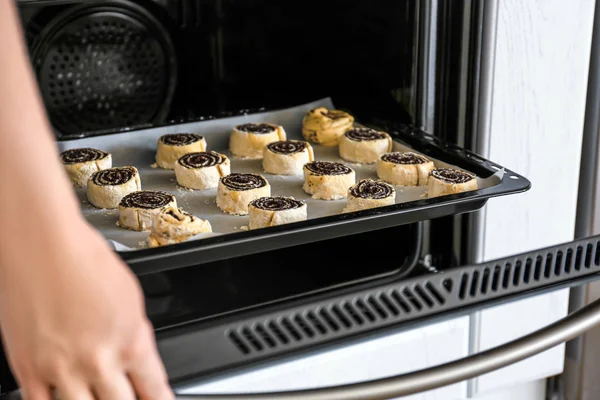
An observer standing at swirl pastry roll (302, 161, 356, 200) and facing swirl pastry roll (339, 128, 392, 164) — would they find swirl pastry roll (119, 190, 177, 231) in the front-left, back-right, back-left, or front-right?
back-left

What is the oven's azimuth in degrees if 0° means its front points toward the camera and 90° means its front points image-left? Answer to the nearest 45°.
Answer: approximately 315°
